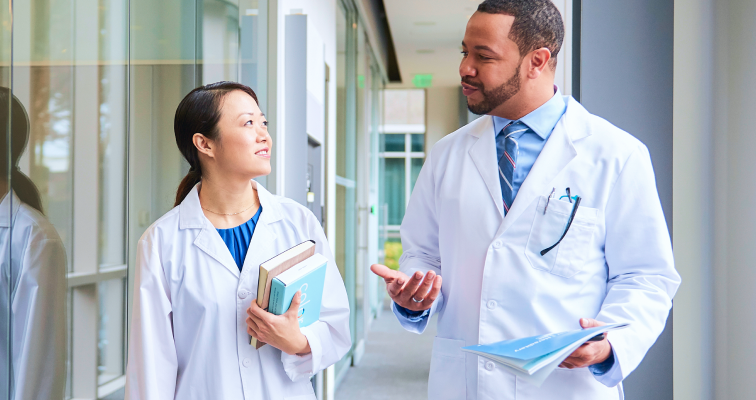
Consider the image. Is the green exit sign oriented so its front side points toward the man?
yes

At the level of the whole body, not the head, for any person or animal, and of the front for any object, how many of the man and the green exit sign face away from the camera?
0

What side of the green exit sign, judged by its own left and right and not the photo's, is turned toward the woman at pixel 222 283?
front

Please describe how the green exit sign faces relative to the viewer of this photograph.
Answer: facing the viewer

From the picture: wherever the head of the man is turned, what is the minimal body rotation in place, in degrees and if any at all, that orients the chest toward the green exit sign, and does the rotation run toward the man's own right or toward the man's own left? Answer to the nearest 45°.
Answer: approximately 135° to the man's own right

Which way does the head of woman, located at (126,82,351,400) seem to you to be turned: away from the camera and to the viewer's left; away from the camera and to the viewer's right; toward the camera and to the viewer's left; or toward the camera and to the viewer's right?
toward the camera and to the viewer's right

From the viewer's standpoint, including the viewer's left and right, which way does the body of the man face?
facing the viewer and to the left of the viewer
